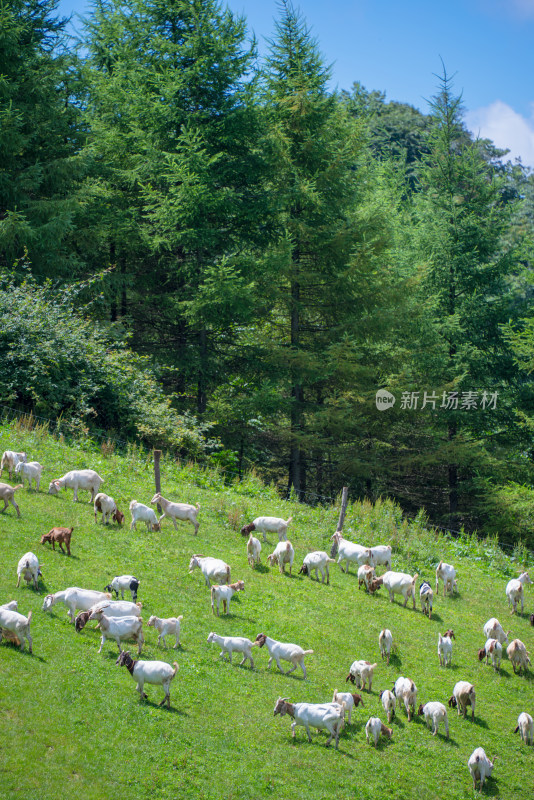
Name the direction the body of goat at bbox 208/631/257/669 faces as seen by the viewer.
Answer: to the viewer's left

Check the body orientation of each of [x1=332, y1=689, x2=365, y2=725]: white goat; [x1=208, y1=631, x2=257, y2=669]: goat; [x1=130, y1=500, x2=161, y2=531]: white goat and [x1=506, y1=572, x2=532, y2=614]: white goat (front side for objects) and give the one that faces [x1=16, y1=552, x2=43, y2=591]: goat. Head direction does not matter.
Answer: [x1=208, y1=631, x2=257, y2=669]: goat

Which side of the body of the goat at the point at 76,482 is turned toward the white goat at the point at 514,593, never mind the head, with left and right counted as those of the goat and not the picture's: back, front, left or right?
back

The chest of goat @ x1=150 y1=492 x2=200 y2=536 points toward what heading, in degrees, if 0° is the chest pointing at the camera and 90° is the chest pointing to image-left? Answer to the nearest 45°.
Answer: approximately 90°

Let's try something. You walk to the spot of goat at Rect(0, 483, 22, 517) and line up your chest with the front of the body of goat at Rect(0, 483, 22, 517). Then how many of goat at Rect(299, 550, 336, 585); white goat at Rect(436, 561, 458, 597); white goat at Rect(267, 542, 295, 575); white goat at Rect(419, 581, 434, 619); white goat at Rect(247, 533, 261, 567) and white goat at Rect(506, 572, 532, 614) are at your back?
6

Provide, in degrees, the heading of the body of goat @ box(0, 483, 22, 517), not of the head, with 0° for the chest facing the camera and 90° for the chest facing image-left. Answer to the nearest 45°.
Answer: approximately 90°

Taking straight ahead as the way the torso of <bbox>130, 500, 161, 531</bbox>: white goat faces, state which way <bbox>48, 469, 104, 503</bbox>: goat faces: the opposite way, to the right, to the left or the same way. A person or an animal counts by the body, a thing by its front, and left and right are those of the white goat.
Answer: the opposite way

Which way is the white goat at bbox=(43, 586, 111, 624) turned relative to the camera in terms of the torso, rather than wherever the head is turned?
to the viewer's left

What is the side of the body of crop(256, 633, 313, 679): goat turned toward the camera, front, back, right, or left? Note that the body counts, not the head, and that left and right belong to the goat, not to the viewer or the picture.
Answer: left

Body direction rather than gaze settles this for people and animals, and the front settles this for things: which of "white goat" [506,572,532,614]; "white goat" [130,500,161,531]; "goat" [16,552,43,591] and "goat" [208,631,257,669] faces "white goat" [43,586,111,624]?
"goat" [208,631,257,669]

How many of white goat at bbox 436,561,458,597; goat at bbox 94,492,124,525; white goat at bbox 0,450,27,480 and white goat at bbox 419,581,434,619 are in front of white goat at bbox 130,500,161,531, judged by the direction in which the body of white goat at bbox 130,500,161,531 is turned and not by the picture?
2

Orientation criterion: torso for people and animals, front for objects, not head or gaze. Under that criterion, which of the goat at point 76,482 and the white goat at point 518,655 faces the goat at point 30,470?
the goat at point 76,482

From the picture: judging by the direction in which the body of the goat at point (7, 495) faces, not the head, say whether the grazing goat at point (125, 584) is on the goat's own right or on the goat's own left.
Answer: on the goat's own left

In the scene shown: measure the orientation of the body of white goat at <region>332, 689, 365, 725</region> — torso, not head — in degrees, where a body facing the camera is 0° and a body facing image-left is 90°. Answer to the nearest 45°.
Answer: approximately 270°
